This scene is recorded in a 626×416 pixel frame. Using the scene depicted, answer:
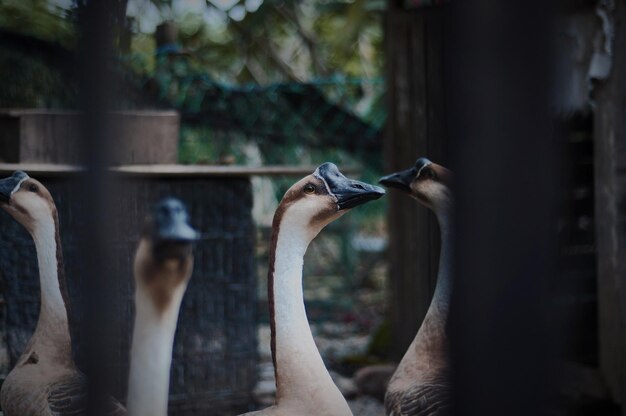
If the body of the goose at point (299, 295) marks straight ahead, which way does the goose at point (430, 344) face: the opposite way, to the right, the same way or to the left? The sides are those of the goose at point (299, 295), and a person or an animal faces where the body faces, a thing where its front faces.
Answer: the opposite way

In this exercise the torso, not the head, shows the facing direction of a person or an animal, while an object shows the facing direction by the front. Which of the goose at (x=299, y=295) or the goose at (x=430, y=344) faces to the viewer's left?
the goose at (x=430, y=344)

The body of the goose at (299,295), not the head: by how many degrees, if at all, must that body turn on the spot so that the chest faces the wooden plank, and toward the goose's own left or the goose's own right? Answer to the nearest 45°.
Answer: approximately 135° to the goose's own left

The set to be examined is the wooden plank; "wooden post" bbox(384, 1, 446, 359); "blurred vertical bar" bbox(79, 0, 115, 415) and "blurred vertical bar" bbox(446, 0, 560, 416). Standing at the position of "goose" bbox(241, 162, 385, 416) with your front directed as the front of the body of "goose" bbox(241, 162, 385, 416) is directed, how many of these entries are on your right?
2

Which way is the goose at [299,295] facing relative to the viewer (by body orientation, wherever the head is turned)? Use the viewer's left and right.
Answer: facing to the right of the viewer

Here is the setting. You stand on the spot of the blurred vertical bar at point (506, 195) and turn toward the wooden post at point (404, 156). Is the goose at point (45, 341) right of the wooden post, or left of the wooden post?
left

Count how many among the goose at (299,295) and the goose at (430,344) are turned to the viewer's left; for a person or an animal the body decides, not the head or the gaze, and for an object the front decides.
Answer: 1

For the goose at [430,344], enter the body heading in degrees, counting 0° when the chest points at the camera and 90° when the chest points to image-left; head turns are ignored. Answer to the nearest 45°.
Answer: approximately 90°
